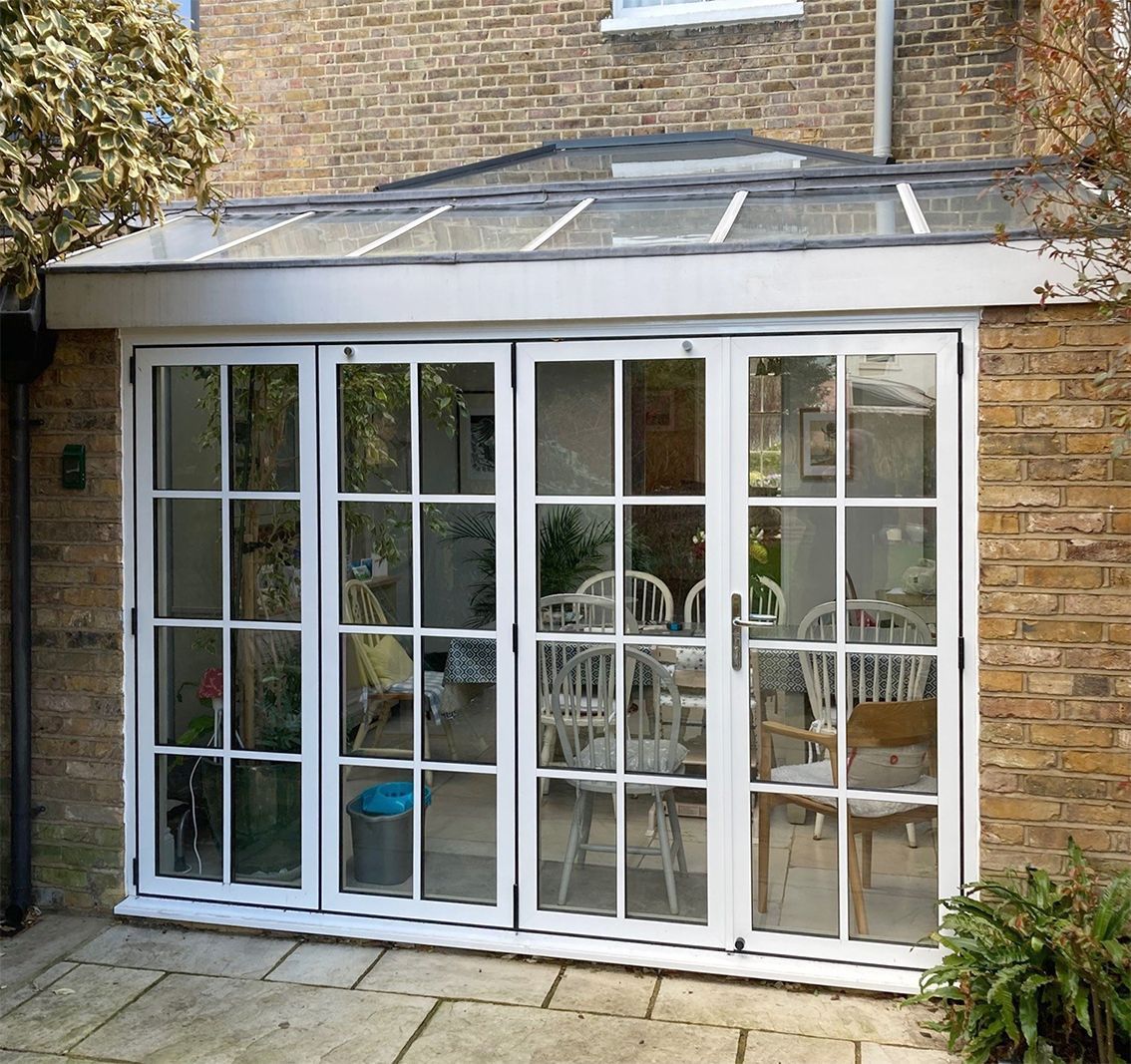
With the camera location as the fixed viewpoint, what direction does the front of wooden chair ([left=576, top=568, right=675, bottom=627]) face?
facing the viewer

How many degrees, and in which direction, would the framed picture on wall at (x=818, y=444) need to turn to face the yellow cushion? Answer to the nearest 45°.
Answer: approximately 90° to its right

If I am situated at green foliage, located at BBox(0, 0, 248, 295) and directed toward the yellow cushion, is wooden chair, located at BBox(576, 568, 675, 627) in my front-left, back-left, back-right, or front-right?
front-right

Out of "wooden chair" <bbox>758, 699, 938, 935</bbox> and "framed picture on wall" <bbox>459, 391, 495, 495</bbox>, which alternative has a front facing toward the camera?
the framed picture on wall

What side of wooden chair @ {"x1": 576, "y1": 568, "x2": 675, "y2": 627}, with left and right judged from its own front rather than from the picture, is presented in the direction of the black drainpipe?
right

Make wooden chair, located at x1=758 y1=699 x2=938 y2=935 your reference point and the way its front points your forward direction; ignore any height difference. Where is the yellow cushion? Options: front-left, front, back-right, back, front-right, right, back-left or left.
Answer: front-left

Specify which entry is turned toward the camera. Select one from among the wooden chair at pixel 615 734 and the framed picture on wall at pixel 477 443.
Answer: the framed picture on wall

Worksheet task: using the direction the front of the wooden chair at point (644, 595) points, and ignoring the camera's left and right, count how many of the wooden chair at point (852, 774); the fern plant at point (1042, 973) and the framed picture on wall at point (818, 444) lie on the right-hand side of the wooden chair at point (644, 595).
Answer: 0

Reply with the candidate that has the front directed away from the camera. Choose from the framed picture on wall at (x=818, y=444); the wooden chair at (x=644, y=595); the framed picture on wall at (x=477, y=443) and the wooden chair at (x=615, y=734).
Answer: the wooden chair at (x=615, y=734)

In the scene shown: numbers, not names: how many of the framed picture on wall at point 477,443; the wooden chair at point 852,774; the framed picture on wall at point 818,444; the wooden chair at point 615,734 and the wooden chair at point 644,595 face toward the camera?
3

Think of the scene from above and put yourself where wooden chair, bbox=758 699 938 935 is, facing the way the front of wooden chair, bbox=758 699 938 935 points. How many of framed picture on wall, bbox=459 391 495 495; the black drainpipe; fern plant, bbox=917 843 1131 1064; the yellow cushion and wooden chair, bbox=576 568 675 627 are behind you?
1

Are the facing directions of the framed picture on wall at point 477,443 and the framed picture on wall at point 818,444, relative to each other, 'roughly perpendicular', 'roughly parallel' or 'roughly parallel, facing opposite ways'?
roughly parallel

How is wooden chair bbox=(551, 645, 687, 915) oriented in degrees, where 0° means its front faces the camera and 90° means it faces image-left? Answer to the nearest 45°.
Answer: approximately 180°

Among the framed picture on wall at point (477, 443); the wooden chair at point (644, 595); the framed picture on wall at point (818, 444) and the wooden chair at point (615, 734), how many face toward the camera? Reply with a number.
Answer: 3

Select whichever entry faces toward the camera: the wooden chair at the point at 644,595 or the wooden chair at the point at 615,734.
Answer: the wooden chair at the point at 644,595

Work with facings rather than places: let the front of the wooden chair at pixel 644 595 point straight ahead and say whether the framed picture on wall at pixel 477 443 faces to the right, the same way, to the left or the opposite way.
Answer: the same way

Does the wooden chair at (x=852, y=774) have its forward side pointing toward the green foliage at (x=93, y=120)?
no
